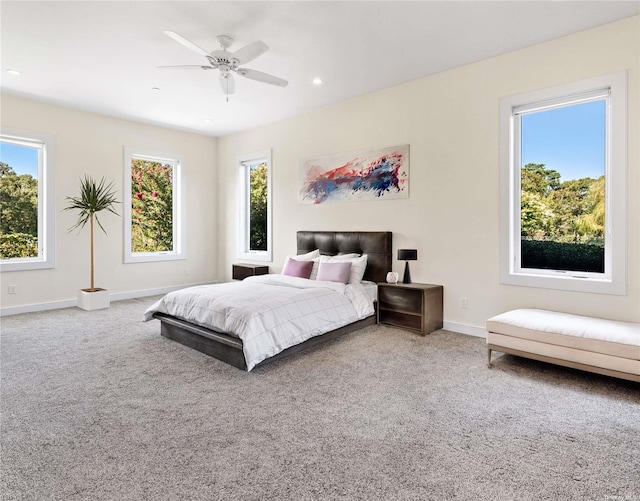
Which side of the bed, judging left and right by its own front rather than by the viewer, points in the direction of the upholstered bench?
left

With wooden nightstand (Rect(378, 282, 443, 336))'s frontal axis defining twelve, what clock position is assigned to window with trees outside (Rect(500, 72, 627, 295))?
The window with trees outside is roughly at 8 o'clock from the wooden nightstand.

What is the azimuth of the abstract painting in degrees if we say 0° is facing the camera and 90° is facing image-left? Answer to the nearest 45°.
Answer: approximately 45°

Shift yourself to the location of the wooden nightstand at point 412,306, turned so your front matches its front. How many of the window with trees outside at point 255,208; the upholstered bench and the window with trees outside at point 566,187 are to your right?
1

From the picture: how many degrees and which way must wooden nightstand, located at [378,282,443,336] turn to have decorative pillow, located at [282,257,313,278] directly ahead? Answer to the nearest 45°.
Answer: approximately 45° to its right

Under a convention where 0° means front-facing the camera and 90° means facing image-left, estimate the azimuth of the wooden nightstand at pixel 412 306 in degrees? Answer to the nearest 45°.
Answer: approximately 45°
